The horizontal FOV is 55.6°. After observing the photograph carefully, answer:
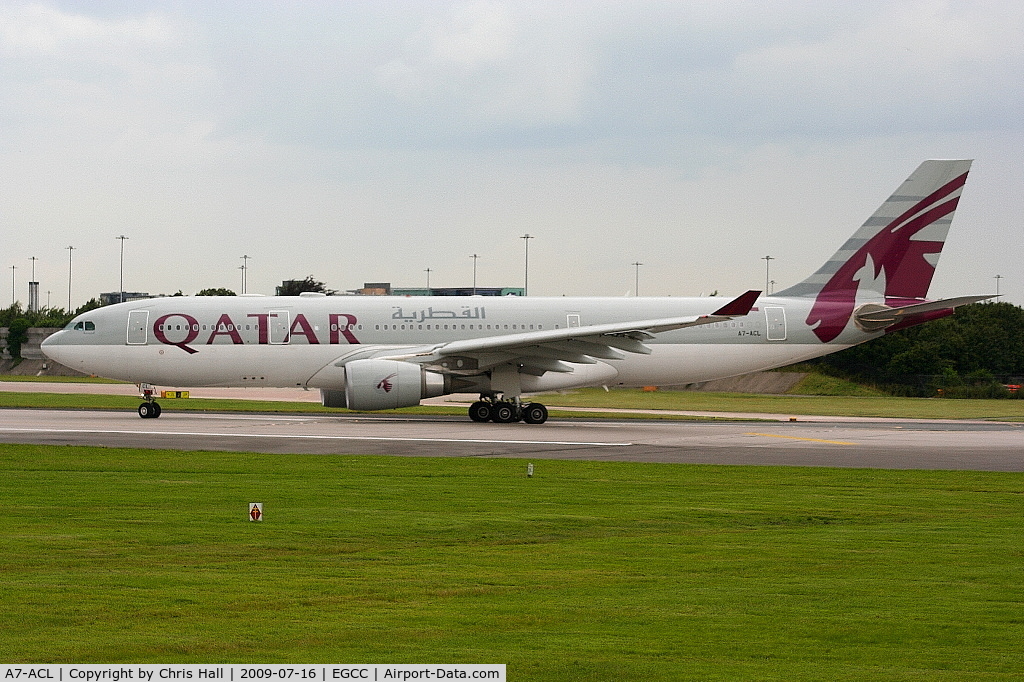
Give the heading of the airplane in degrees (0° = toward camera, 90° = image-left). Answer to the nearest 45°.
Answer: approximately 90°
